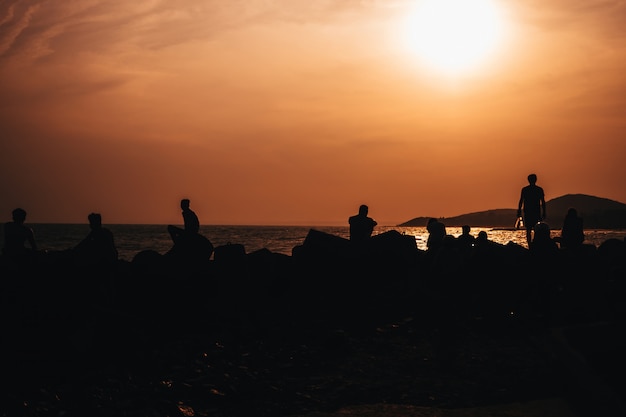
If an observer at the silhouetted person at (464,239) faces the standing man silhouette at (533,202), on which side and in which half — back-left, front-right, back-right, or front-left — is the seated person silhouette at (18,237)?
back-left

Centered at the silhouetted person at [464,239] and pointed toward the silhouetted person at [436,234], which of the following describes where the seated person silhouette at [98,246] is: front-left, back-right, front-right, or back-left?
front-left

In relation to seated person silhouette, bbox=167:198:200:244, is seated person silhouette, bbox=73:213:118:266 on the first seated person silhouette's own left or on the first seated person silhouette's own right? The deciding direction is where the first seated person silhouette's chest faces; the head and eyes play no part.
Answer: on the first seated person silhouette's own left

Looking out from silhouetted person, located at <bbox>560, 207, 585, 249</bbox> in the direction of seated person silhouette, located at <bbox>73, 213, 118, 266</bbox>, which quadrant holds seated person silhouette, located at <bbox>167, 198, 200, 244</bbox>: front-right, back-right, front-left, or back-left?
front-right

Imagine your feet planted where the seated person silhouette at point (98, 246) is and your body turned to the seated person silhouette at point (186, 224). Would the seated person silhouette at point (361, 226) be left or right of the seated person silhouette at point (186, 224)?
right

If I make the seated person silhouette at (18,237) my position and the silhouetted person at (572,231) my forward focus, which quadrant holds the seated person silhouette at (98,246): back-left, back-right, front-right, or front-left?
front-right

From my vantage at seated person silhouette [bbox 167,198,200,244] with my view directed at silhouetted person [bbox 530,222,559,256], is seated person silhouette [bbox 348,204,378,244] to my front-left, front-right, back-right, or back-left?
front-left
